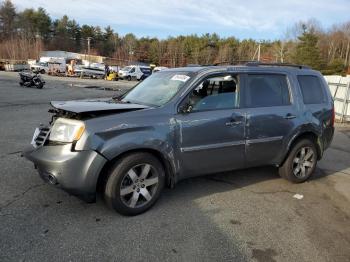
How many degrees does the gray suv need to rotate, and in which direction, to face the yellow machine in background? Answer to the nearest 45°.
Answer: approximately 135° to its right

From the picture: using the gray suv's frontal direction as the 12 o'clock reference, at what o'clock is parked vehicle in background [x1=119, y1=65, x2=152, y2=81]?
The parked vehicle in background is roughly at 4 o'clock from the gray suv.

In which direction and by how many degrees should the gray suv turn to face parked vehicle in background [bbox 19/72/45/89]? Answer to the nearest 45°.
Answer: approximately 90° to its right
